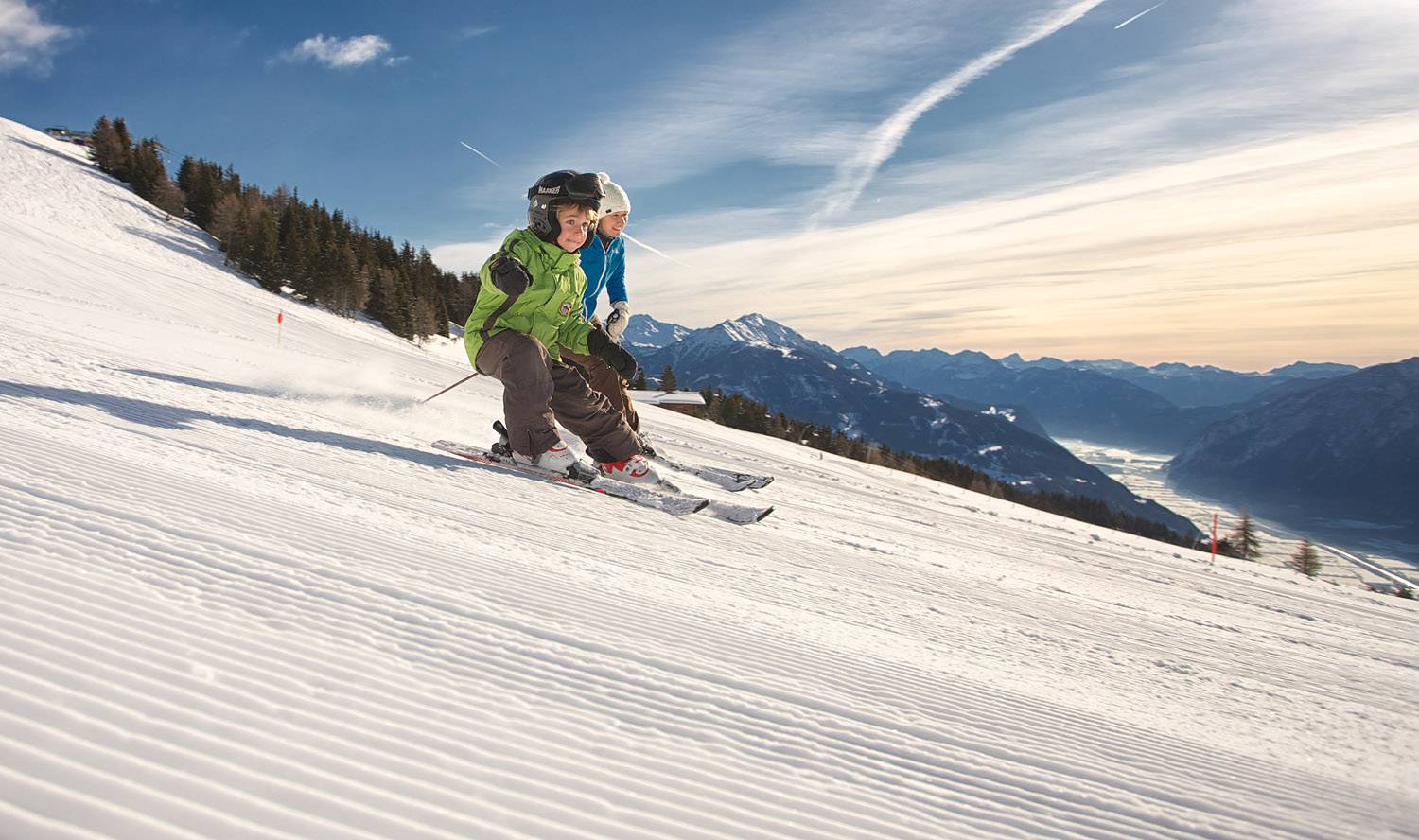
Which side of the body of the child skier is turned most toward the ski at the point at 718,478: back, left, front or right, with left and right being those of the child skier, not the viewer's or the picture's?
left

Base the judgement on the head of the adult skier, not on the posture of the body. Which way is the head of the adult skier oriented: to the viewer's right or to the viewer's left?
to the viewer's right

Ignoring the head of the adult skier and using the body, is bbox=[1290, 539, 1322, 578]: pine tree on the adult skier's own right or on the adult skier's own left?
on the adult skier's own left

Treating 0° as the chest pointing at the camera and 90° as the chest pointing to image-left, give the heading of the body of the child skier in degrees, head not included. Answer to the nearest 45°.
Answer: approximately 315°

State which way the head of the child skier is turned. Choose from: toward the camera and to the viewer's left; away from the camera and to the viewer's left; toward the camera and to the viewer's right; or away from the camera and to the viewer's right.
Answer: toward the camera and to the viewer's right

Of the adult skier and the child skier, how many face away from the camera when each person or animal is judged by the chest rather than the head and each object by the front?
0

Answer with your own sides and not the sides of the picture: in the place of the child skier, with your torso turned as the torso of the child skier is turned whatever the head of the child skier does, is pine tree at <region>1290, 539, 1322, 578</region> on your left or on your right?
on your left

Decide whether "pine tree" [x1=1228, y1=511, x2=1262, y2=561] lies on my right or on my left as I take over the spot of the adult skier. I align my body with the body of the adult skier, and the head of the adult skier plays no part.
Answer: on my left

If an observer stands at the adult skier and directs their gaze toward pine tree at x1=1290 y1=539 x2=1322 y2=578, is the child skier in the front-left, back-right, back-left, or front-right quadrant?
back-right

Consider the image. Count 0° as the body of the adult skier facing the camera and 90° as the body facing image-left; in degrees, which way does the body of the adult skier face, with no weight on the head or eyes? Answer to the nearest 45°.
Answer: approximately 315°
